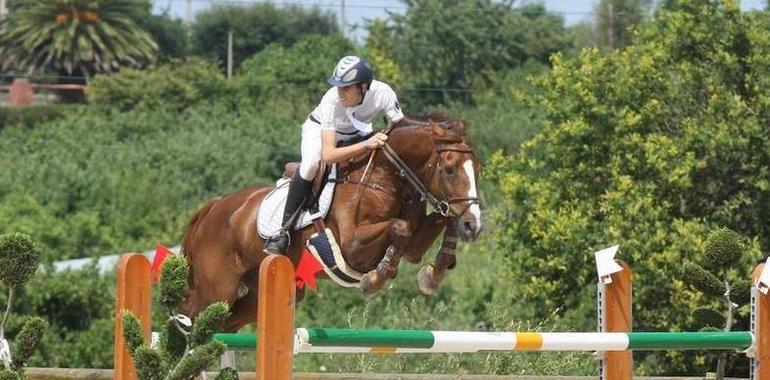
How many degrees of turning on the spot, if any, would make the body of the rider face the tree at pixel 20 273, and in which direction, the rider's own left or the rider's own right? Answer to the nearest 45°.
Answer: approximately 90° to the rider's own right

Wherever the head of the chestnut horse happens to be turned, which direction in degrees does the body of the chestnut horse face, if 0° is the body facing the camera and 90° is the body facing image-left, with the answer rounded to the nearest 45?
approximately 315°

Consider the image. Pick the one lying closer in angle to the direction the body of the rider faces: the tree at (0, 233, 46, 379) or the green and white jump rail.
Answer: the green and white jump rail

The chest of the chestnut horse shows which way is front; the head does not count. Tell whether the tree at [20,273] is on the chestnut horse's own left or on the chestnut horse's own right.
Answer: on the chestnut horse's own right

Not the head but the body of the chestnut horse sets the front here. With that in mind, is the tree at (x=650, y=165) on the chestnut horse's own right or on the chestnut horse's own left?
on the chestnut horse's own left

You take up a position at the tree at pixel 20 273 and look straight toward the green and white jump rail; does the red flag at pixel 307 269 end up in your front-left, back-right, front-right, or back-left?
front-left
